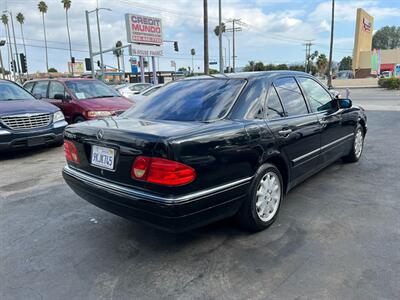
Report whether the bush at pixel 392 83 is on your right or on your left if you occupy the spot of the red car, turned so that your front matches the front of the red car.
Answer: on your left

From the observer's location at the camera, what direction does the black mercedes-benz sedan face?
facing away from the viewer and to the right of the viewer

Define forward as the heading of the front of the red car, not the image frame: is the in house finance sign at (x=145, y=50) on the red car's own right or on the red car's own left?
on the red car's own left

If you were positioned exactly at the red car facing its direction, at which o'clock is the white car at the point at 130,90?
The white car is roughly at 8 o'clock from the red car.

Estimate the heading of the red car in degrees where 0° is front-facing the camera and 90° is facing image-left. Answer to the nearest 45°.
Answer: approximately 315°

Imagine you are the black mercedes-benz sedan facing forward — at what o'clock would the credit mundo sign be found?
The credit mundo sign is roughly at 10 o'clock from the black mercedes-benz sedan.

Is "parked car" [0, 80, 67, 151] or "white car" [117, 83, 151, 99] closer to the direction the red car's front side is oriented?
the parked car

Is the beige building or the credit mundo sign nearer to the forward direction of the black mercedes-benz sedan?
the beige building

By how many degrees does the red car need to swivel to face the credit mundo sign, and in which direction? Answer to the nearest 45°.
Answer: approximately 135° to its left

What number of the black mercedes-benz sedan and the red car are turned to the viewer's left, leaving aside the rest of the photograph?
0

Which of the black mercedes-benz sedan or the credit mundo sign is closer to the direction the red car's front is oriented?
the black mercedes-benz sedan

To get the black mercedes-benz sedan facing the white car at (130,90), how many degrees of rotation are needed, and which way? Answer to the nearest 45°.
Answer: approximately 45° to its left
